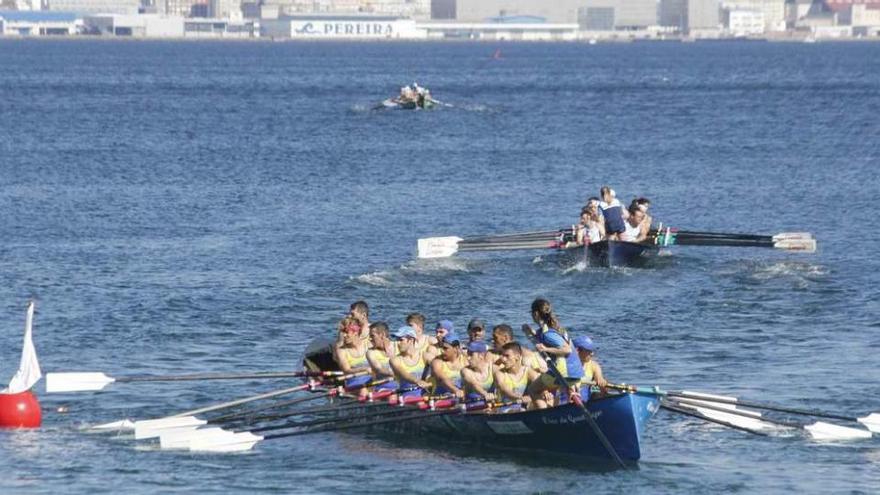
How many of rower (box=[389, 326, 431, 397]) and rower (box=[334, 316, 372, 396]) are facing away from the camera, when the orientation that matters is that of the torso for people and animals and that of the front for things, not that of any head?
0
